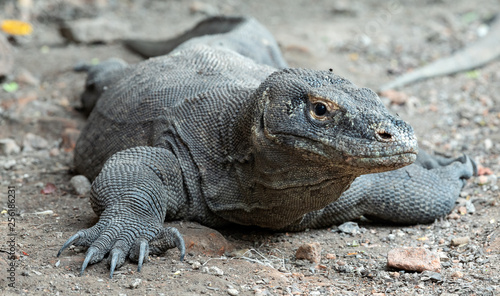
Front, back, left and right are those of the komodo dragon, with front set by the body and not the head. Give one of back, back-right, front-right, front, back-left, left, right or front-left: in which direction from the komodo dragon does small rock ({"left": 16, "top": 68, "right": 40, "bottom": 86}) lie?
back

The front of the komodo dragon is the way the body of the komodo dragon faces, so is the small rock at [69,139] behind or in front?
behind

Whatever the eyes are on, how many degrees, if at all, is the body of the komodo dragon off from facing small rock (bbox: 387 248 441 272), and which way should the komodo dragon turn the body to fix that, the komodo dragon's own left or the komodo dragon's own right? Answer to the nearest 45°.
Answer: approximately 45° to the komodo dragon's own left

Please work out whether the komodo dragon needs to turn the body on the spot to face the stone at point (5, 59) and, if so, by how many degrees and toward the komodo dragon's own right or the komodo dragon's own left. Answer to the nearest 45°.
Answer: approximately 180°

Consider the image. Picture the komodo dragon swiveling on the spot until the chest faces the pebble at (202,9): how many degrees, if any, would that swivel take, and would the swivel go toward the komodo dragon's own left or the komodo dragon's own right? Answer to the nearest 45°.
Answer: approximately 135° to the komodo dragon's own left

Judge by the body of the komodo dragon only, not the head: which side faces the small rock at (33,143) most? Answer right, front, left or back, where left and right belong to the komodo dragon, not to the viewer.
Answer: back

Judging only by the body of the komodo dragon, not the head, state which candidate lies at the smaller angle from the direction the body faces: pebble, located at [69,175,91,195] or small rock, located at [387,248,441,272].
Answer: the small rock

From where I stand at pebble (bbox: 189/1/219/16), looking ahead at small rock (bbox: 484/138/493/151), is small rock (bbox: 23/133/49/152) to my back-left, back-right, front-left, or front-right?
front-right

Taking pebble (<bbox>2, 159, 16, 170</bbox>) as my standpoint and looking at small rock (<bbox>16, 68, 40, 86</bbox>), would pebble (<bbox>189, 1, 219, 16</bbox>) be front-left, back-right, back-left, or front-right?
front-right

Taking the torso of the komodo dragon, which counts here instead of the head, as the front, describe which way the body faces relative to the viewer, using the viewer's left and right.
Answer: facing the viewer and to the right of the viewer

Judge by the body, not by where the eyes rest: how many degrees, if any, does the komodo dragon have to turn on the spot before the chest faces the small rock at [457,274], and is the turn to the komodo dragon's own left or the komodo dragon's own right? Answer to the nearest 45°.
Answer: approximately 45° to the komodo dragon's own left

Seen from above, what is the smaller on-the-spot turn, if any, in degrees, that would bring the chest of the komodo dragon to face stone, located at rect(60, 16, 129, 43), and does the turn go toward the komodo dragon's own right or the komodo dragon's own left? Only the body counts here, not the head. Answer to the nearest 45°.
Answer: approximately 180°

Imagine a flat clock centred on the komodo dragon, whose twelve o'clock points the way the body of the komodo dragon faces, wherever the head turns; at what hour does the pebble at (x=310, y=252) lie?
The pebble is roughly at 11 o'clock from the komodo dragon.
